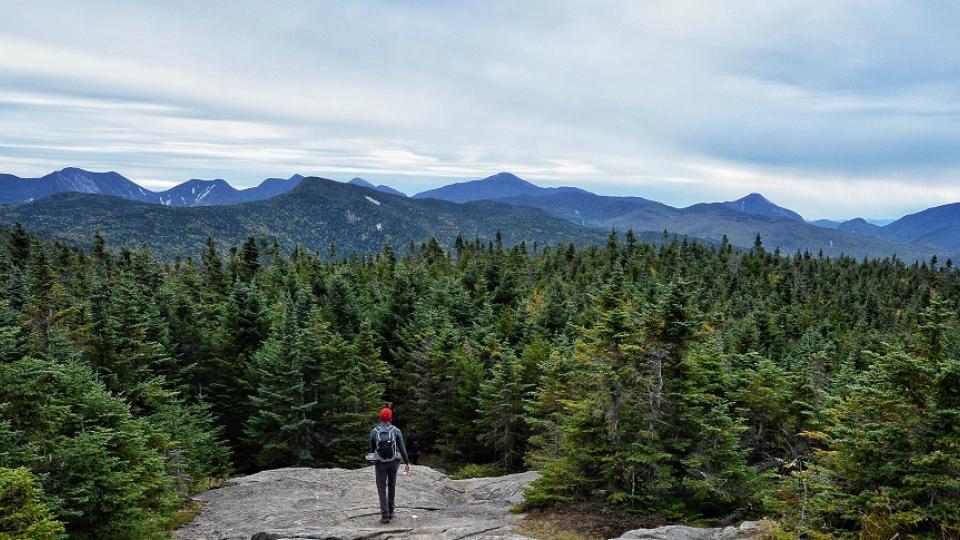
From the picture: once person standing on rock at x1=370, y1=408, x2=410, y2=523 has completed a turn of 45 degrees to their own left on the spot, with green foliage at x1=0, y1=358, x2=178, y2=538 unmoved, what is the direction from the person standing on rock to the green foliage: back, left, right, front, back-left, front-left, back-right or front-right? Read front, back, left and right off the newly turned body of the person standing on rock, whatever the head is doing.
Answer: front-left

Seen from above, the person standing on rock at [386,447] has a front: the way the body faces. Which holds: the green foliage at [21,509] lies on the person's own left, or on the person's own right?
on the person's own left

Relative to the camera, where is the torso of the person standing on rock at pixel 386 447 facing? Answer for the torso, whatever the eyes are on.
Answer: away from the camera

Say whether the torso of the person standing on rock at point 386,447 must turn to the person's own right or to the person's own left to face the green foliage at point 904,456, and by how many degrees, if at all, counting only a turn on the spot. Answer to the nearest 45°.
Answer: approximately 135° to the person's own right
